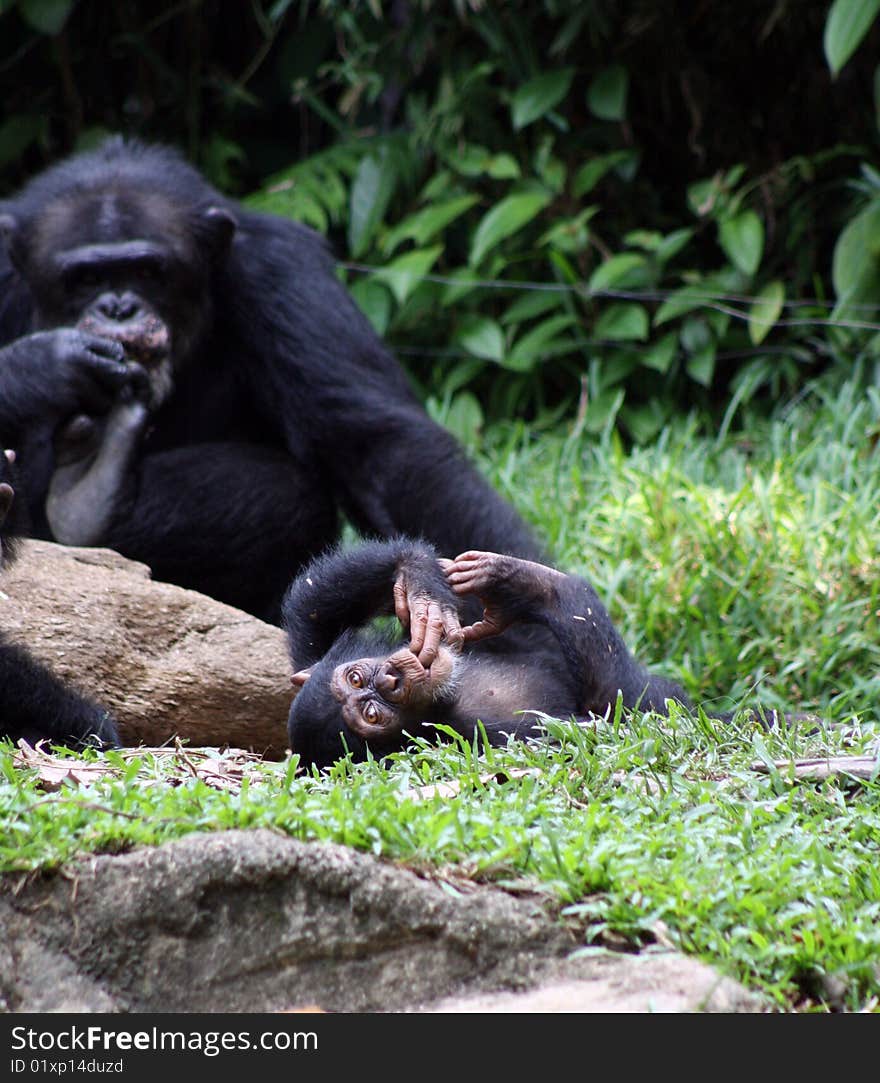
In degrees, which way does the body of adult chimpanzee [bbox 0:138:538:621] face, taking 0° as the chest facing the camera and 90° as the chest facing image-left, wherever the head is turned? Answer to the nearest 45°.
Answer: approximately 0°

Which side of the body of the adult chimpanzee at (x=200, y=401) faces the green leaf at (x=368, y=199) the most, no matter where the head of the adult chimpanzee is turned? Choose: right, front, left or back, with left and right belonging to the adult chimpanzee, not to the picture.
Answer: back

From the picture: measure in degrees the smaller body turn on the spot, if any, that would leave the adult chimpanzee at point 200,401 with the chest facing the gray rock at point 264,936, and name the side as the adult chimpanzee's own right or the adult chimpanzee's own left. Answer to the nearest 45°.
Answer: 0° — it already faces it

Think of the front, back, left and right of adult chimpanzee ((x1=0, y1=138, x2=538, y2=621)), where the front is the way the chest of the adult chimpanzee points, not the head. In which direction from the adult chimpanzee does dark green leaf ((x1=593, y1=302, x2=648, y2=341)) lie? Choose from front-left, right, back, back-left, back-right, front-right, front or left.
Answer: back-left

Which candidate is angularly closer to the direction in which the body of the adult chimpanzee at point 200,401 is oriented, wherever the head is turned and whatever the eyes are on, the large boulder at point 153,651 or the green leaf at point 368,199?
the large boulder

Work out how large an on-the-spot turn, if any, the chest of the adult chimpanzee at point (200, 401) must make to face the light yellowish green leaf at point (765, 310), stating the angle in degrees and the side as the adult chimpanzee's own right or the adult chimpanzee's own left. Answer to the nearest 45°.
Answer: approximately 135° to the adult chimpanzee's own left

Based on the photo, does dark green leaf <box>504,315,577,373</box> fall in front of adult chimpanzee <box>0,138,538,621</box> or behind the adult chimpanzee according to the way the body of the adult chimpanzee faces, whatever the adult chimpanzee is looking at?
behind

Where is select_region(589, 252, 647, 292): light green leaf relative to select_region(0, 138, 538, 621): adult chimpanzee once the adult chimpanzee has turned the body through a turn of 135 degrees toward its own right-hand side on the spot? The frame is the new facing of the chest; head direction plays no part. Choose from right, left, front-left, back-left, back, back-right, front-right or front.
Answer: right

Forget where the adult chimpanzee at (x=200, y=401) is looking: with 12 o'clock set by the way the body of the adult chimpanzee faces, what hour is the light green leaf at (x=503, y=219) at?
The light green leaf is roughly at 7 o'clock from the adult chimpanzee.

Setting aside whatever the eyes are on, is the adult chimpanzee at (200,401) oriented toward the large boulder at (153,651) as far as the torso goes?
yes

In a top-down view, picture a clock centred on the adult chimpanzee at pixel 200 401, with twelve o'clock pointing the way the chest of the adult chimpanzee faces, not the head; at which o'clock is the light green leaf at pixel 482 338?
The light green leaf is roughly at 7 o'clock from the adult chimpanzee.

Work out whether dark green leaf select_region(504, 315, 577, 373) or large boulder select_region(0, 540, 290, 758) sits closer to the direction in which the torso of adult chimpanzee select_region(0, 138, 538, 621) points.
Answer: the large boulder
